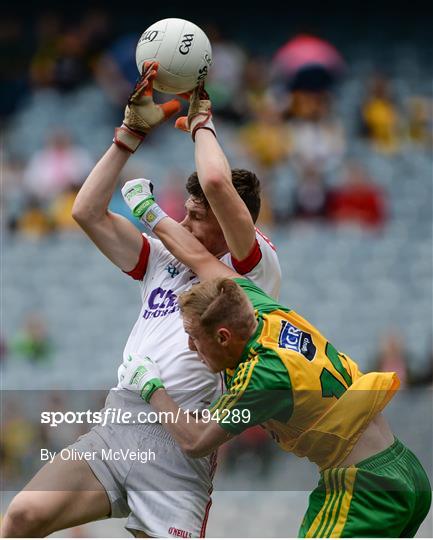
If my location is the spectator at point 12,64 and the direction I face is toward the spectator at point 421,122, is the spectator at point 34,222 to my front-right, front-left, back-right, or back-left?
front-right

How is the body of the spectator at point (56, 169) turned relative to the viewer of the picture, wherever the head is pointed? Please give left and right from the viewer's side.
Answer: facing the viewer

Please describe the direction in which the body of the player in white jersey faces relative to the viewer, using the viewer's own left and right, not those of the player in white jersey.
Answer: facing the viewer and to the left of the viewer

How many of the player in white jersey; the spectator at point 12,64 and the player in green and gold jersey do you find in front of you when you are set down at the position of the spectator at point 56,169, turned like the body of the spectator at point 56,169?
2

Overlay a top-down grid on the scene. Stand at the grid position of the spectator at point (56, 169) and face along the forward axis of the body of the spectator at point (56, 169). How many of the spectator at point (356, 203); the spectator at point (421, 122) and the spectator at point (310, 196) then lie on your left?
3

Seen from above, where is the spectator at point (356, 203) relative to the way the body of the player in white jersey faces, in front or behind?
behind

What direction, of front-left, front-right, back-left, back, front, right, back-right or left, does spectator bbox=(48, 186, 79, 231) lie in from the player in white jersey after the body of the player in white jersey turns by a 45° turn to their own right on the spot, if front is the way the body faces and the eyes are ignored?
right

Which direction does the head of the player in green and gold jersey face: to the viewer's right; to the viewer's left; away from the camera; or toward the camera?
to the viewer's left

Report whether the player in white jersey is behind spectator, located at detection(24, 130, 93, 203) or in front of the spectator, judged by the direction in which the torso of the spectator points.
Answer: in front

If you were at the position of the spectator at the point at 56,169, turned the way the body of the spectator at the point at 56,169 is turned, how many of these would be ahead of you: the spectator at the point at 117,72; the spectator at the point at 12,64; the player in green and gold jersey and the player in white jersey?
2
